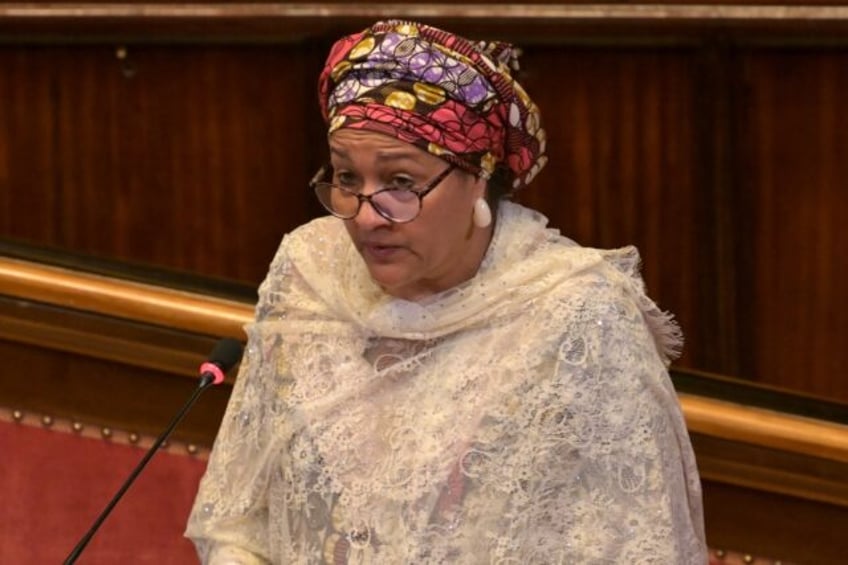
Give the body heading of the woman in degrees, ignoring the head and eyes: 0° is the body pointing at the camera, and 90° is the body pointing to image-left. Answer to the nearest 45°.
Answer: approximately 45°
